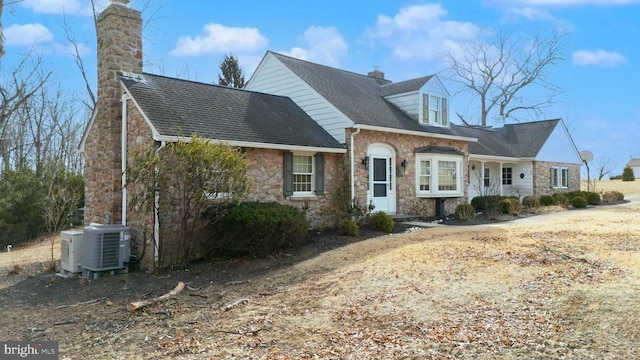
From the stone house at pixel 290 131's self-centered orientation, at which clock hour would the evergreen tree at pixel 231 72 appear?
The evergreen tree is roughly at 7 o'clock from the stone house.

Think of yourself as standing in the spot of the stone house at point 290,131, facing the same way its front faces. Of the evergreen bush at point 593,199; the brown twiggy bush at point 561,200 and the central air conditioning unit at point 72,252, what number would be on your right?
1

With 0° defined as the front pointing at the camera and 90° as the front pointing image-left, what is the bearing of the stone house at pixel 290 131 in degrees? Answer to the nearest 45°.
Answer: approximately 315°

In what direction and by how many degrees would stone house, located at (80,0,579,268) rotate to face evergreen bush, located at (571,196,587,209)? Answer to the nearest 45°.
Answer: approximately 90° to its left

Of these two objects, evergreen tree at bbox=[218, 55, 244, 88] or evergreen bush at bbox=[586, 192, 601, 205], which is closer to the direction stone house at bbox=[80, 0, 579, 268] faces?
the evergreen bush

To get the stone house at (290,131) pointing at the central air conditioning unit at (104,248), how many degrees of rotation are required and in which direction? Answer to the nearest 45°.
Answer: approximately 90° to its right
